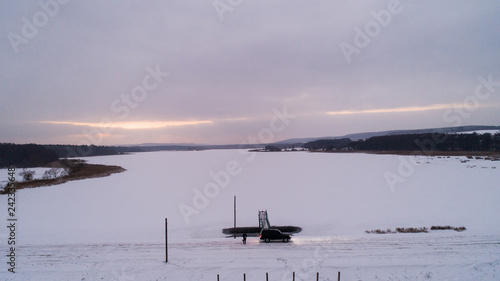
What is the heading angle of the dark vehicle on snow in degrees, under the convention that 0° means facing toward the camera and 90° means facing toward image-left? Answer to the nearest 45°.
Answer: approximately 270°
